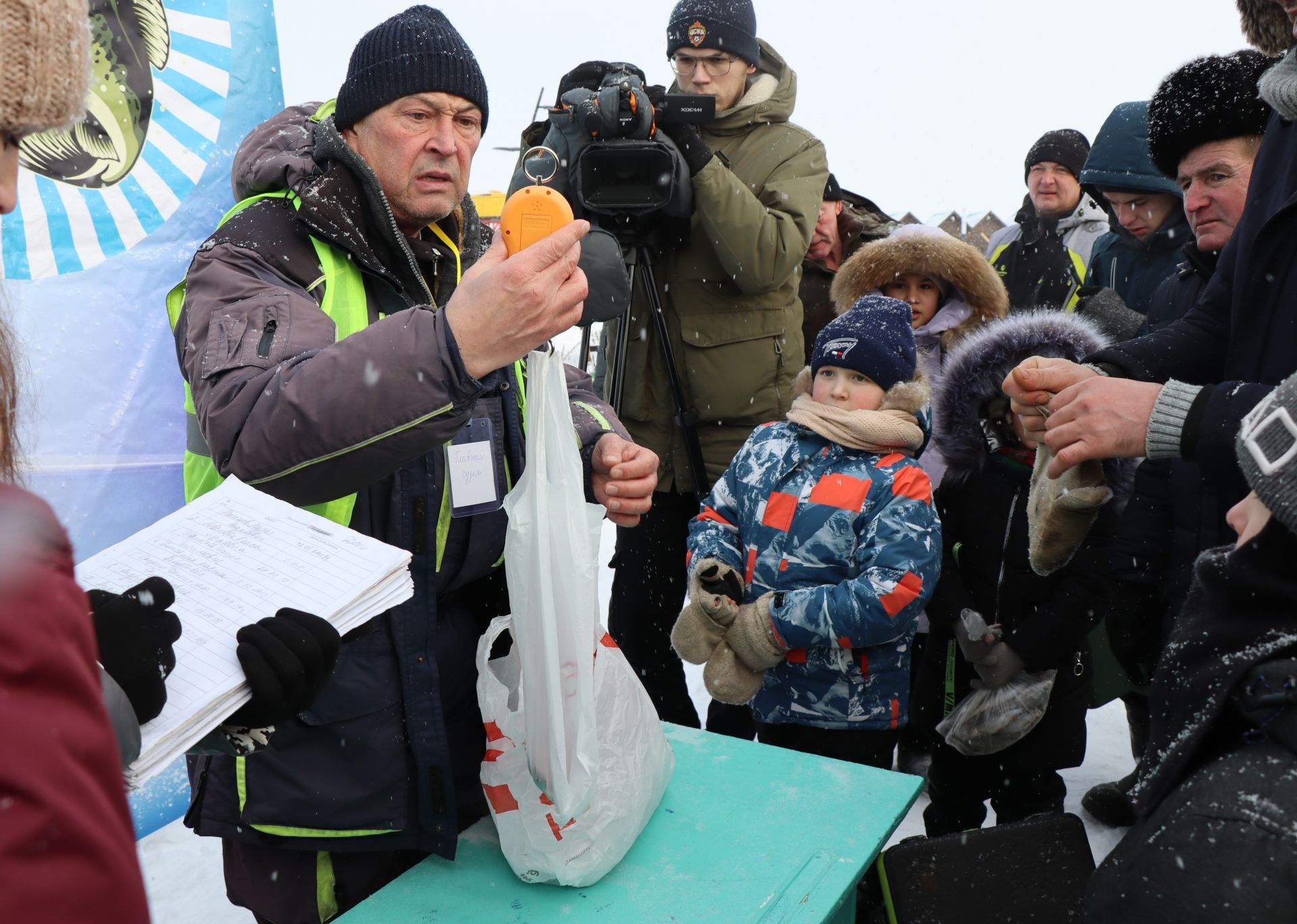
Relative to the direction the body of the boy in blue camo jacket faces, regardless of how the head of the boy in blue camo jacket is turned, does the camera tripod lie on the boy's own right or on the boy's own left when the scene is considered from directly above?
on the boy's own right

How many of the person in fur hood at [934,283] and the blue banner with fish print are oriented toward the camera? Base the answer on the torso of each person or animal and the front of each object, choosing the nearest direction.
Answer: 2

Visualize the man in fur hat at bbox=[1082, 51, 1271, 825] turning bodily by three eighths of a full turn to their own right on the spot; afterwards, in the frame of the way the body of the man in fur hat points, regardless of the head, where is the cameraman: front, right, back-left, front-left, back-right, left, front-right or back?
left

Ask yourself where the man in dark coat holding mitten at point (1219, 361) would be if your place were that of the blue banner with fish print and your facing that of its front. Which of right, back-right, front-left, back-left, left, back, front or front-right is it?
front-left

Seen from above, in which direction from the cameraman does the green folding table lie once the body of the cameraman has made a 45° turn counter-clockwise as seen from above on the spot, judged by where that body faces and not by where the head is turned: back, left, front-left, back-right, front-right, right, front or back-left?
front

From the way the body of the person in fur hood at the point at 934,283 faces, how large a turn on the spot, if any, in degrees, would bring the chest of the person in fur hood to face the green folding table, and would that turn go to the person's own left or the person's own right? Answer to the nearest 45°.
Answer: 0° — they already face it

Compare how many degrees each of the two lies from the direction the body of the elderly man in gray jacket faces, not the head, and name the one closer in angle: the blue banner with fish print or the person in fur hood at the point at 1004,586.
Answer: the person in fur hood

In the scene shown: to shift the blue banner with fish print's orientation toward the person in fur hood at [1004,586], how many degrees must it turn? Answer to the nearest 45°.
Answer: approximately 45° to its left

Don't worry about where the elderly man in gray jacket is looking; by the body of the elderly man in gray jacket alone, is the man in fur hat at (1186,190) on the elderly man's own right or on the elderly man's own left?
on the elderly man's own left

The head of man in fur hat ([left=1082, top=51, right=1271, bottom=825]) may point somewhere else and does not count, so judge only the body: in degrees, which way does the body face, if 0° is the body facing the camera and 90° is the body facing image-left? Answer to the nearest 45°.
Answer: approximately 45°

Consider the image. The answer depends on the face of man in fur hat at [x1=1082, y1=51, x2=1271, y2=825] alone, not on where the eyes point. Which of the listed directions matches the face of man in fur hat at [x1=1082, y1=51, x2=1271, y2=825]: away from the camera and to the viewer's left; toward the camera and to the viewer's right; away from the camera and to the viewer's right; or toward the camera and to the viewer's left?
toward the camera and to the viewer's left

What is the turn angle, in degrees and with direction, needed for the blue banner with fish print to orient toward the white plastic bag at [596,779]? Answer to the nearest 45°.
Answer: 0° — it already faces it

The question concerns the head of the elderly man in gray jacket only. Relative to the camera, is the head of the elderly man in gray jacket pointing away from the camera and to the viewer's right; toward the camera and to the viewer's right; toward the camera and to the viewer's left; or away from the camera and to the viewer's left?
toward the camera and to the viewer's right

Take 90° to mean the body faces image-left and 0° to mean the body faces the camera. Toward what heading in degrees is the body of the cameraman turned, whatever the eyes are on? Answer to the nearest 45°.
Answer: approximately 45°

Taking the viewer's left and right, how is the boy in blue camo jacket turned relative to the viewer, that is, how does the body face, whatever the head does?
facing the viewer and to the left of the viewer

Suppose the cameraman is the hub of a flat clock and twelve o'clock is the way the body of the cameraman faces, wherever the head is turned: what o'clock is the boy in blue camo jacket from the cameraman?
The boy in blue camo jacket is roughly at 10 o'clock from the cameraman.

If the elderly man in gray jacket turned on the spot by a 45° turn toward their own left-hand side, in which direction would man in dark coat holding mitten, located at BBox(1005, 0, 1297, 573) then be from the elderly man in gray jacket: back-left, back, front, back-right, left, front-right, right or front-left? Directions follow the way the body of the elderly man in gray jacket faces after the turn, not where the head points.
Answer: front

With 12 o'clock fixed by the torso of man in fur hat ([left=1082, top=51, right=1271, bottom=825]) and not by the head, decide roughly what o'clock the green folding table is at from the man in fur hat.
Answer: The green folding table is roughly at 11 o'clock from the man in fur hat.
